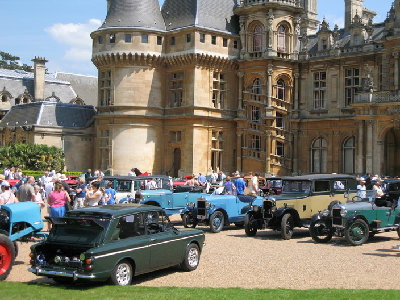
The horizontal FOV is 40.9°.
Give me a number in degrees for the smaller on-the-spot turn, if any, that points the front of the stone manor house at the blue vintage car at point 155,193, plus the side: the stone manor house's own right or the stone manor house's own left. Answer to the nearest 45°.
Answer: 0° — it already faces it

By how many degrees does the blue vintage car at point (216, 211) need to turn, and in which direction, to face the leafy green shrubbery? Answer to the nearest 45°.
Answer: approximately 90° to its right

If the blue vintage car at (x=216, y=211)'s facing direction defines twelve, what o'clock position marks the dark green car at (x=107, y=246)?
The dark green car is roughly at 11 o'clock from the blue vintage car.

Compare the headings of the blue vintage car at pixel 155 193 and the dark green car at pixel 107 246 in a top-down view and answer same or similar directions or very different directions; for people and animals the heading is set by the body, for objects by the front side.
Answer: very different directions

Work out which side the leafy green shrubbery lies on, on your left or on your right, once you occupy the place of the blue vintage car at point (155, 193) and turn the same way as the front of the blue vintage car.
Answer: on your right

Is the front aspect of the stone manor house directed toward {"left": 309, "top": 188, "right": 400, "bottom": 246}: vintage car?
yes

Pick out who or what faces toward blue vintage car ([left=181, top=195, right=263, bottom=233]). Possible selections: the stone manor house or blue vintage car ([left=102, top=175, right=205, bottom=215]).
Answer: the stone manor house

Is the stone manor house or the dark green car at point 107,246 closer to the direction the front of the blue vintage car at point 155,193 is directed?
the dark green car

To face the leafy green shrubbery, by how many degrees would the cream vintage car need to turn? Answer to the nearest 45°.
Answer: approximately 90° to its right

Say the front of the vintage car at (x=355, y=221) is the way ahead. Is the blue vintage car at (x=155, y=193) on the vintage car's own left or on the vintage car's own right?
on the vintage car's own right

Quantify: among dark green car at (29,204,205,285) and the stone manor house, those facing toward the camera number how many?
1

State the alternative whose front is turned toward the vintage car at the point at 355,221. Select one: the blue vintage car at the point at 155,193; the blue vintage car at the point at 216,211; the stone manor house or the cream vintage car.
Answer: the stone manor house
